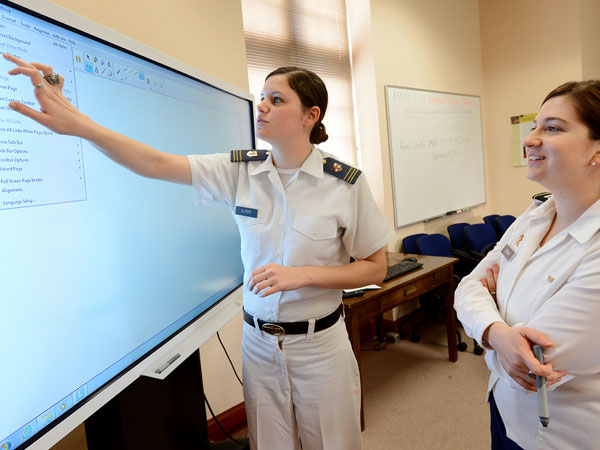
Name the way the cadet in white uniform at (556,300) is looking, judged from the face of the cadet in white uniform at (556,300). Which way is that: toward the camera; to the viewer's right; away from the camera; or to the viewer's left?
to the viewer's left

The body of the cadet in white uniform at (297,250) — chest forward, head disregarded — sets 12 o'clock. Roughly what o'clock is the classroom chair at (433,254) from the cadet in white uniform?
The classroom chair is roughly at 6 o'clock from the cadet in white uniform.

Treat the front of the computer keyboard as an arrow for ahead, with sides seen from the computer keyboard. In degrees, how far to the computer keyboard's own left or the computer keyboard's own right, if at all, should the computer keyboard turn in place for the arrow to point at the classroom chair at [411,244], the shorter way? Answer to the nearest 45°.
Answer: approximately 135° to the computer keyboard's own left

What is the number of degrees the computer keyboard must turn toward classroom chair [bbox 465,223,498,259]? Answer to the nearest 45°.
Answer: approximately 90° to its left

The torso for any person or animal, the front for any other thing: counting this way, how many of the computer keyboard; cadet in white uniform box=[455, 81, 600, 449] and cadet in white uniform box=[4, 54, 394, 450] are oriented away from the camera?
0

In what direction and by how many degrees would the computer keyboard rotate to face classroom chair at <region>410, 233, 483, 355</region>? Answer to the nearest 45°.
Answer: approximately 135° to its left

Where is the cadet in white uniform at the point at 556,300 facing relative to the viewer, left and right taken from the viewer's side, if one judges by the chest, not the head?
facing the viewer and to the left of the viewer

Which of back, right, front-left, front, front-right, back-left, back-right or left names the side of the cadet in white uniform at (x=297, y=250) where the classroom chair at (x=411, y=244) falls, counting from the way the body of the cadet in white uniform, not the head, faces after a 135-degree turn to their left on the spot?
front-left

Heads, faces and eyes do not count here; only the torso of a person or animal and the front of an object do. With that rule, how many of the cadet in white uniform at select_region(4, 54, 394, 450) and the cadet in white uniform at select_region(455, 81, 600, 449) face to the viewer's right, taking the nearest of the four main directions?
0

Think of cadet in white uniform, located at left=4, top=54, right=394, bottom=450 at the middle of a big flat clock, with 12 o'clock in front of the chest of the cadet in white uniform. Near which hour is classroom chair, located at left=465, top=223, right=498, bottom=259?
The classroom chair is roughly at 6 o'clock from the cadet in white uniform.

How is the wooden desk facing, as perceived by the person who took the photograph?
facing the viewer and to the right of the viewer

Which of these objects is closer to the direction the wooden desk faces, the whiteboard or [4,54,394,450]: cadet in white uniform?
the cadet in white uniform

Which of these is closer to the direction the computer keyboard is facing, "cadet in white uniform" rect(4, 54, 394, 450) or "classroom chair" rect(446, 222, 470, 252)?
the cadet in white uniform
